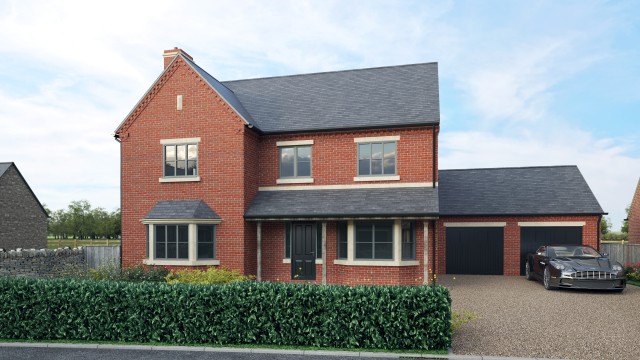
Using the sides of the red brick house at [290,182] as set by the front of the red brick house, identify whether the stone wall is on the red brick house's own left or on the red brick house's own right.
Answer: on the red brick house's own right

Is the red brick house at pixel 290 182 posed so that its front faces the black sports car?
no

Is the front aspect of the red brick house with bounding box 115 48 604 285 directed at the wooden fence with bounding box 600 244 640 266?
no

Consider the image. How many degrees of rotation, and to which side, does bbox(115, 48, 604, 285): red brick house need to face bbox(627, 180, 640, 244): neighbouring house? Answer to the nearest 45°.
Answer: approximately 135° to its left

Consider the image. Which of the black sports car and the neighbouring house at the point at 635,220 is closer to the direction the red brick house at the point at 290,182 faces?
the black sports car

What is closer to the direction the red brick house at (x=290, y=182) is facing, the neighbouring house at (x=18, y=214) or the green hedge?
the green hedge

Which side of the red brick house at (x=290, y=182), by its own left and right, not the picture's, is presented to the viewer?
front

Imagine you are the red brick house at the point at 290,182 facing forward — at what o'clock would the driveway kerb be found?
The driveway kerb is roughly at 12 o'clock from the red brick house.

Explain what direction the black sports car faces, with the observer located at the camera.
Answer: facing the viewer and to the right of the viewer

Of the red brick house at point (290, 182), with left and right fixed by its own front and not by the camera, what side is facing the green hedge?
front
